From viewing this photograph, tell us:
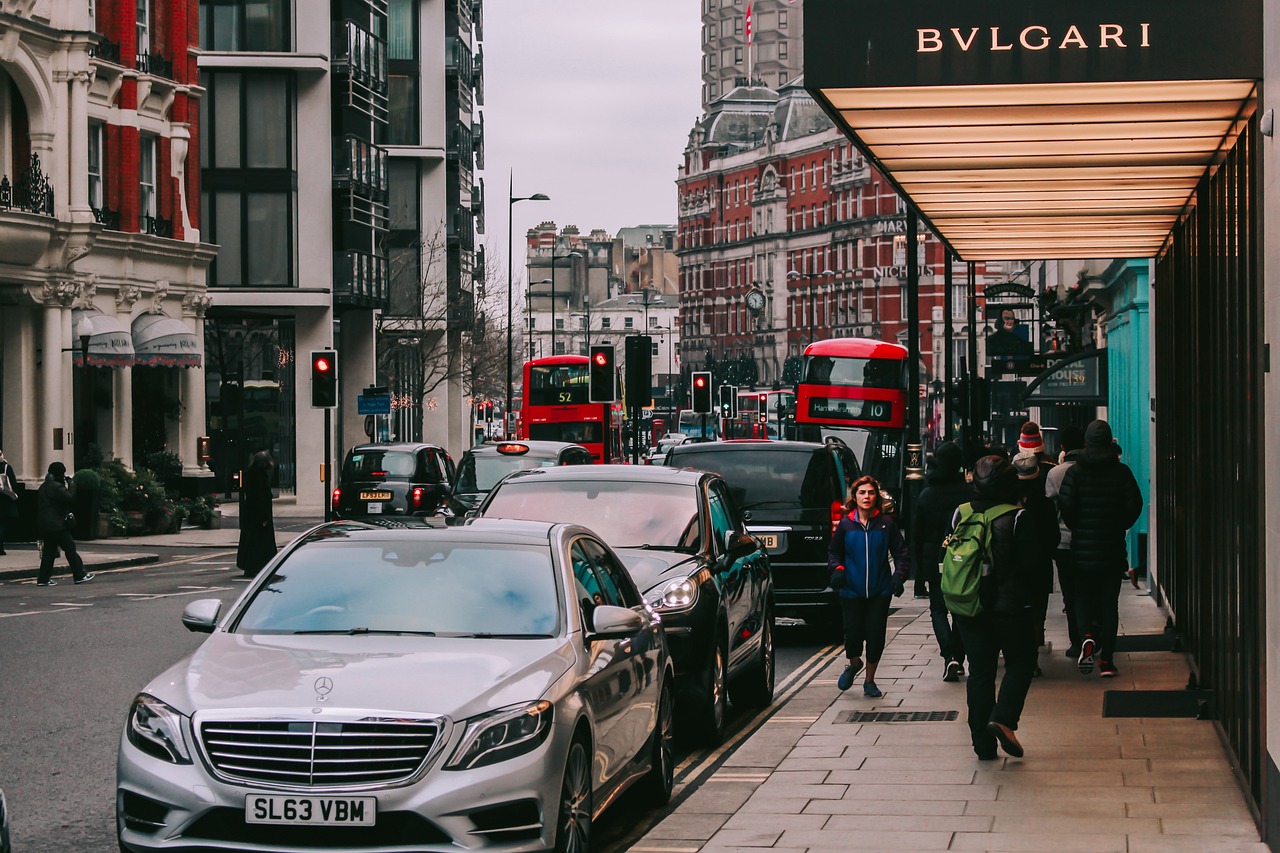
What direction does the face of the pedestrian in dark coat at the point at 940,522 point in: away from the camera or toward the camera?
away from the camera

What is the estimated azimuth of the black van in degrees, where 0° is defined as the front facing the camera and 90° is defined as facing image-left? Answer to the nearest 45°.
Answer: approximately 180°

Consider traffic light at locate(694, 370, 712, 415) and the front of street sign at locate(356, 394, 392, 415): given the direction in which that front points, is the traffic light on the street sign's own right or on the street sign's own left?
on the street sign's own left

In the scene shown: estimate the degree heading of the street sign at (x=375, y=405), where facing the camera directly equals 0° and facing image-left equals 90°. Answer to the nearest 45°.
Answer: approximately 0°

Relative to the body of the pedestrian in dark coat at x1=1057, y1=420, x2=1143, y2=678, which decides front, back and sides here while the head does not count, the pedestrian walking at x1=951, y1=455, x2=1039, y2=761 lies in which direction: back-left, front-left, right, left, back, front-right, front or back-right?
back

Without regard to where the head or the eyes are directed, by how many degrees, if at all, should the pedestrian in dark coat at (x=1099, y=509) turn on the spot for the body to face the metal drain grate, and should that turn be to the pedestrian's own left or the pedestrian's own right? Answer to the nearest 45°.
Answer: approximately 135° to the pedestrian's own left

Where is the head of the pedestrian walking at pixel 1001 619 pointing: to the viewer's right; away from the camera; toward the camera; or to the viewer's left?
away from the camera

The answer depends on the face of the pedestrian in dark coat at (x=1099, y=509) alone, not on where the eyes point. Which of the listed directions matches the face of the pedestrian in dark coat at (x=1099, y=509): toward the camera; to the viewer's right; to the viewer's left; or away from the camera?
away from the camera

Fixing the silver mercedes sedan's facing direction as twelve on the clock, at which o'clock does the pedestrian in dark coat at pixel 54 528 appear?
The pedestrian in dark coat is roughly at 4 o'clock from the silver mercedes sedan.

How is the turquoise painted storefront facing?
to the viewer's left

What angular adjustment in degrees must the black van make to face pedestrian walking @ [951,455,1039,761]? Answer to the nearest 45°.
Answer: approximately 180°
